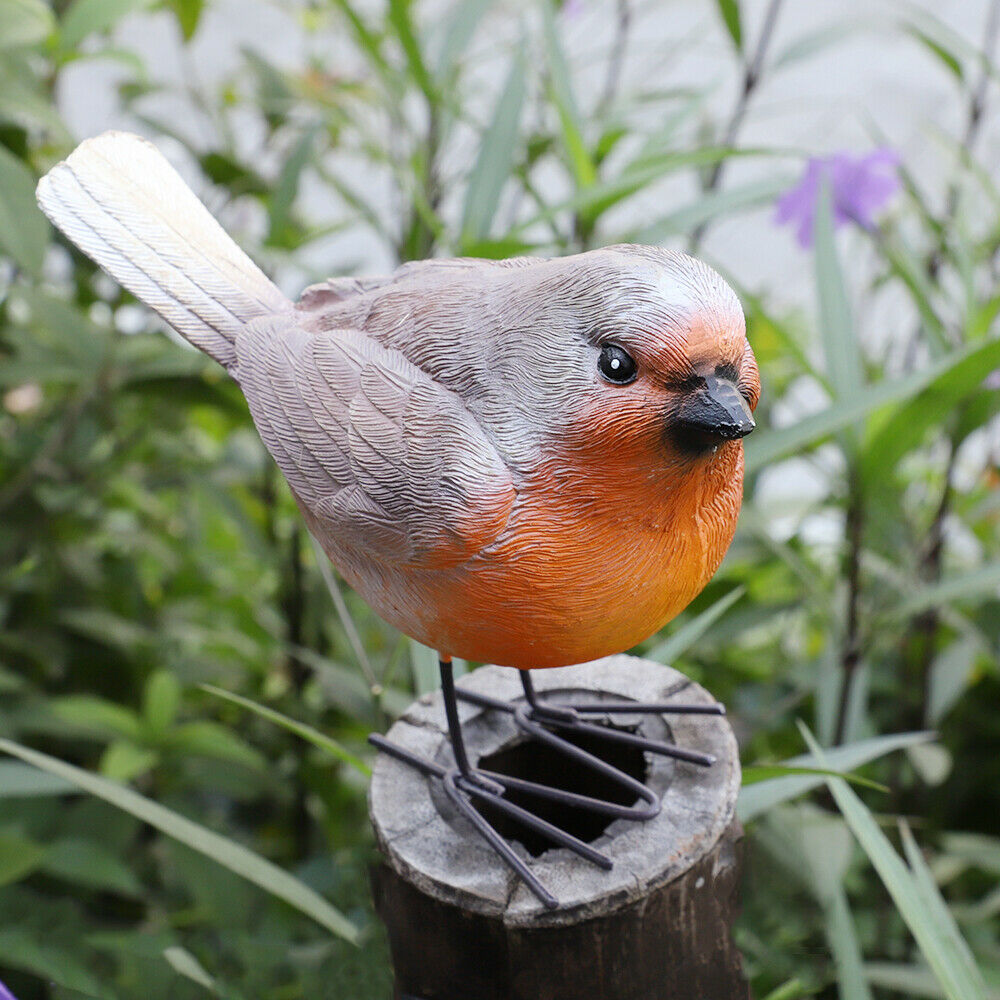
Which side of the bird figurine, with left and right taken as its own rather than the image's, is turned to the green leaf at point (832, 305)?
left

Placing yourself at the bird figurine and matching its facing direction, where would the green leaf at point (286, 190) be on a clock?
The green leaf is roughly at 7 o'clock from the bird figurine.

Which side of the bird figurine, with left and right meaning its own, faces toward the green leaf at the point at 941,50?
left

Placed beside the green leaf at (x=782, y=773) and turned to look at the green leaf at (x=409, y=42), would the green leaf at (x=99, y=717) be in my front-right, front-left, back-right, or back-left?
front-left

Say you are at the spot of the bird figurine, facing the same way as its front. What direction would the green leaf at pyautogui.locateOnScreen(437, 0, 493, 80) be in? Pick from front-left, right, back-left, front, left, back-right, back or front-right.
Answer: back-left

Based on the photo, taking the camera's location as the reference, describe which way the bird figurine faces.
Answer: facing the viewer and to the right of the viewer

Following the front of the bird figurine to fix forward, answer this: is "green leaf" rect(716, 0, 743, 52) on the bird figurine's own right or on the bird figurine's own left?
on the bird figurine's own left
